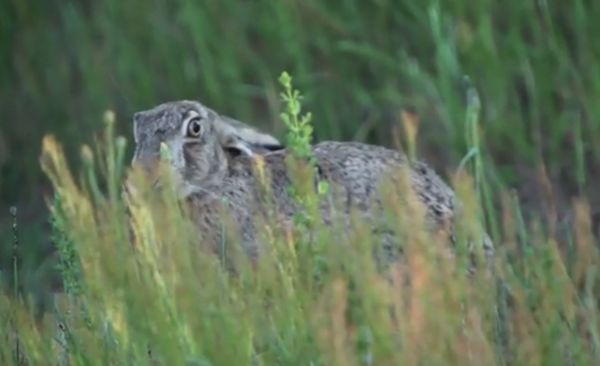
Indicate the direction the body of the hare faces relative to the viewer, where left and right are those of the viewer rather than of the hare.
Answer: facing to the left of the viewer
